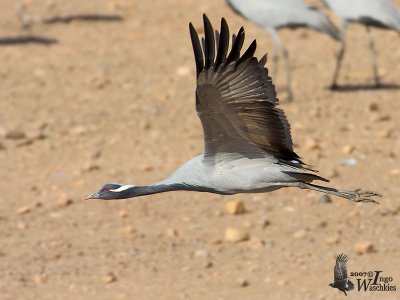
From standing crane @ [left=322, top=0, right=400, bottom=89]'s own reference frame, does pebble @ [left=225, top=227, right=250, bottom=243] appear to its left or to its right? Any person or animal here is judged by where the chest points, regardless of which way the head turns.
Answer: on its left

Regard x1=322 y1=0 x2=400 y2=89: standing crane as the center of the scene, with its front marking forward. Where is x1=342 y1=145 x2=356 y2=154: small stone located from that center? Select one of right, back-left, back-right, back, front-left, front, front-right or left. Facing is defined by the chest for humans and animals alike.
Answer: left

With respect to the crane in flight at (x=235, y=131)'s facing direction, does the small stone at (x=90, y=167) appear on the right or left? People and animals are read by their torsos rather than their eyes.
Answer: on its right

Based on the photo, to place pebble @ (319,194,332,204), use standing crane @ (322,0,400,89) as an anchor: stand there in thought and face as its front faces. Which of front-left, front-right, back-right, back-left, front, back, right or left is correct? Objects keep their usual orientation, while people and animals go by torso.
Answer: left

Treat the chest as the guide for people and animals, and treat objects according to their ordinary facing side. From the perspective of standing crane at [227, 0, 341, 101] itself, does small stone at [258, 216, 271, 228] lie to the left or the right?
on its left

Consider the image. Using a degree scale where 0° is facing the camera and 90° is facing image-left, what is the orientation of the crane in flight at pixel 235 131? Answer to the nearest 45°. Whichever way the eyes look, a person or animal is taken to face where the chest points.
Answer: approximately 90°

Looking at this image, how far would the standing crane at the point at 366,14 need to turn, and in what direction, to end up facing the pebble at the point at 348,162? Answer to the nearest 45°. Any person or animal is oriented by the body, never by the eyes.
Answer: approximately 90° to its left

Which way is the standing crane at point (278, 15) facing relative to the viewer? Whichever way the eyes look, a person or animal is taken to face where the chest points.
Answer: to the viewer's left
